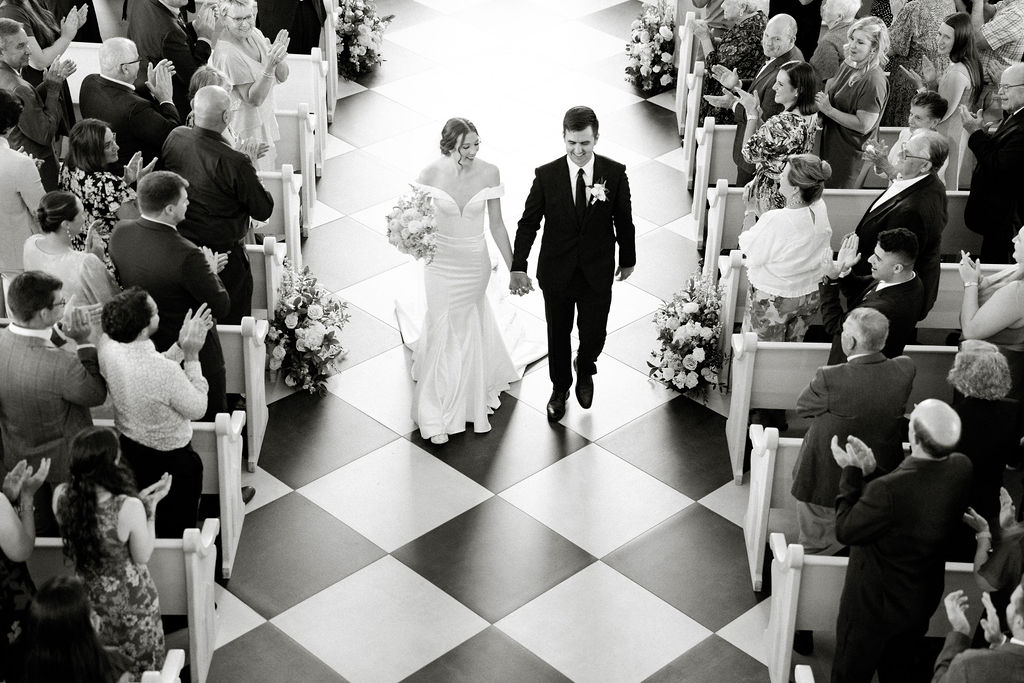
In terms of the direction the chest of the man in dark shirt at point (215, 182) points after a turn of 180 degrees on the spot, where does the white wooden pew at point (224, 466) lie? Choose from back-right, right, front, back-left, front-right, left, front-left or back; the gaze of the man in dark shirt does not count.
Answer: front-left

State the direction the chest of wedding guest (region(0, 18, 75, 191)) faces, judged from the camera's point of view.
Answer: to the viewer's right

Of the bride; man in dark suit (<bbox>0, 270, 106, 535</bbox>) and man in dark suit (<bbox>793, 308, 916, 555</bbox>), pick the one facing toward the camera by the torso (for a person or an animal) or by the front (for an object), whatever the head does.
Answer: the bride

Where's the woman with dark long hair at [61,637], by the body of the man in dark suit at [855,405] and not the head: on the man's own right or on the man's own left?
on the man's own left

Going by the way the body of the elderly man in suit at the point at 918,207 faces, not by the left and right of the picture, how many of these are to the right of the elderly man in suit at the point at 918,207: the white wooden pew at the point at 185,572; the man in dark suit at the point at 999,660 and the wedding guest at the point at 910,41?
1

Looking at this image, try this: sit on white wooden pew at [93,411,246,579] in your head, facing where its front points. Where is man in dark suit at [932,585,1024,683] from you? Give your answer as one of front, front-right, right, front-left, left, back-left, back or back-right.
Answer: back-right

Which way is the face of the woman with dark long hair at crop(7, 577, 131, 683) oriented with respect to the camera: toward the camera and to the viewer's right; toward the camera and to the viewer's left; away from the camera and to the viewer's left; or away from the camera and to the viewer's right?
away from the camera and to the viewer's right

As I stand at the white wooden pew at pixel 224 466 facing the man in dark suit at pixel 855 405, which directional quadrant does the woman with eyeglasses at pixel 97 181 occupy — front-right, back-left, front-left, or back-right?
back-left

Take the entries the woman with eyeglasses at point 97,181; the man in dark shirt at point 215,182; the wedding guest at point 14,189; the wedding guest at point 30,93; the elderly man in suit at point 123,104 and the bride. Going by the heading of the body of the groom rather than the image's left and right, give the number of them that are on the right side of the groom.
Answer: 6

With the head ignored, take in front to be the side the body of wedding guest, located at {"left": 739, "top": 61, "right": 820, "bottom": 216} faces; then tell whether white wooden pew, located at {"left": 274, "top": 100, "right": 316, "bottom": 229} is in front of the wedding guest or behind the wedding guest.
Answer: in front

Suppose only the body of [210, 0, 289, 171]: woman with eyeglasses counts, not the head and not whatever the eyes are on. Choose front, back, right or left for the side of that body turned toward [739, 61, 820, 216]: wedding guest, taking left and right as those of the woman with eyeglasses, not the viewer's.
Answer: front

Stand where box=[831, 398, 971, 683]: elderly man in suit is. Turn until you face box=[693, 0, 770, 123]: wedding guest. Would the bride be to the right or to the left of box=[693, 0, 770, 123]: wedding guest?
left

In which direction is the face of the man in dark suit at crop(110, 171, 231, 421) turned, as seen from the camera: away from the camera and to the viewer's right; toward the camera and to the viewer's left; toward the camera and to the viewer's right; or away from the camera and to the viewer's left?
away from the camera and to the viewer's right

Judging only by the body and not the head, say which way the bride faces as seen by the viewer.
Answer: toward the camera

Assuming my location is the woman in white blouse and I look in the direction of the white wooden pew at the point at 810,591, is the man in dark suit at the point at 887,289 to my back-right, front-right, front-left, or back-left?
front-left

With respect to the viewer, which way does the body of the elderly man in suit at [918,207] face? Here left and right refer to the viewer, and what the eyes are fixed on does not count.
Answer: facing to the left of the viewer

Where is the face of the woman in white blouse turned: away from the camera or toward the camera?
away from the camera

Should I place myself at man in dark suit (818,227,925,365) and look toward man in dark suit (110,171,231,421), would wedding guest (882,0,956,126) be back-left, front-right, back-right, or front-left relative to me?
back-right

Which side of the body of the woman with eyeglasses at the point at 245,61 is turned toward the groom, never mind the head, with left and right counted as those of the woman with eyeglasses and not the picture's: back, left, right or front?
front

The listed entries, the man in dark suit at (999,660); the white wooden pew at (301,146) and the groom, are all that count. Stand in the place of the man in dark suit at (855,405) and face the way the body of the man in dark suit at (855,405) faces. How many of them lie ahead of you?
2

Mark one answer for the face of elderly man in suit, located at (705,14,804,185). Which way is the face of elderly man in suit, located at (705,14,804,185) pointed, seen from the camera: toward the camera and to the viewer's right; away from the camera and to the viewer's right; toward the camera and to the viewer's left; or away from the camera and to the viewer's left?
toward the camera and to the viewer's left

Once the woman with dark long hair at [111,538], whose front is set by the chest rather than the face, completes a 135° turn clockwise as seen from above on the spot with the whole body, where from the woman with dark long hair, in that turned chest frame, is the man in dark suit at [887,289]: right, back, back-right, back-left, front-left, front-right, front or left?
left
